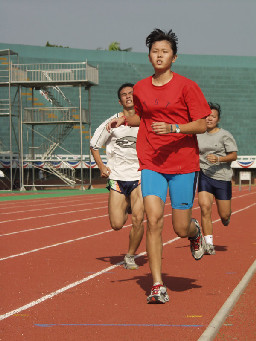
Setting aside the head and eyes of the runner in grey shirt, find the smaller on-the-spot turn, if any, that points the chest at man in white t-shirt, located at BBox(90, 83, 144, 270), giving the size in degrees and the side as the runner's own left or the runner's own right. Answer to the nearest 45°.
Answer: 0° — they already face them

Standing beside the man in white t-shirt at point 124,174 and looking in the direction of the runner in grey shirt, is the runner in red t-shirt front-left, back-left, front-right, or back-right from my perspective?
back-right

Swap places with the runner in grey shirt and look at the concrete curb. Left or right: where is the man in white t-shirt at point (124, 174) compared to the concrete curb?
right

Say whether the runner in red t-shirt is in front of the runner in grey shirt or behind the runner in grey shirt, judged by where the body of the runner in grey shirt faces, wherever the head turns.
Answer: in front

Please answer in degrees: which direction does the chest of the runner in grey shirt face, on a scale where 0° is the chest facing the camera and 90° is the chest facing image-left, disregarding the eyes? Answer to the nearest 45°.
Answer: approximately 45°
